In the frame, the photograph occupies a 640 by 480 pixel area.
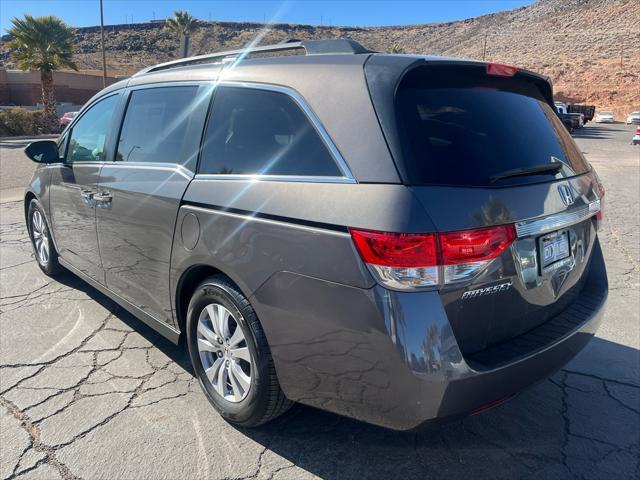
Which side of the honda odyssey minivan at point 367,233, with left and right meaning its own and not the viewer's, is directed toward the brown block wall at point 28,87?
front

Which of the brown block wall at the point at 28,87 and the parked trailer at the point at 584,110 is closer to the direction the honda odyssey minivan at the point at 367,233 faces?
the brown block wall

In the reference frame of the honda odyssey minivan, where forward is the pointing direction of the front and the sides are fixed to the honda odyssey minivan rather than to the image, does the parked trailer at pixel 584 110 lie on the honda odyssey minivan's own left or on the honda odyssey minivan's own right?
on the honda odyssey minivan's own right

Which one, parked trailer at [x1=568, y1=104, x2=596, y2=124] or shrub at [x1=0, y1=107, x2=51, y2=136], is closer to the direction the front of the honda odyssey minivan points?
the shrub

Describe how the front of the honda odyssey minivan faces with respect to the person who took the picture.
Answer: facing away from the viewer and to the left of the viewer

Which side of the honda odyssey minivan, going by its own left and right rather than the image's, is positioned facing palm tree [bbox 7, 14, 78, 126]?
front

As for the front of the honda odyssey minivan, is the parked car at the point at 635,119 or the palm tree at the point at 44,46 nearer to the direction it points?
the palm tree

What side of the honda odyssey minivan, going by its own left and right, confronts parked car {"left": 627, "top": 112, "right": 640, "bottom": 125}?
right

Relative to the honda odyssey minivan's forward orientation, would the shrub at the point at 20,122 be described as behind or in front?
in front
